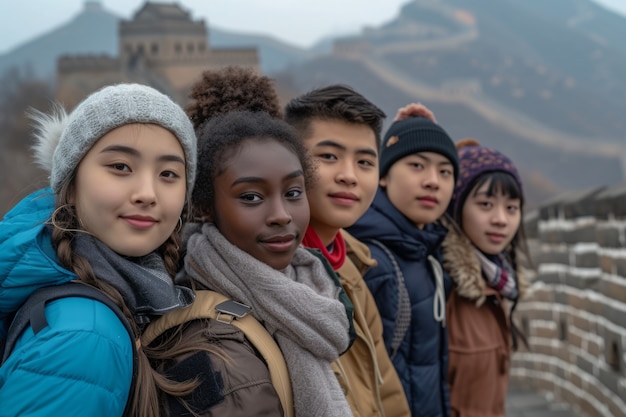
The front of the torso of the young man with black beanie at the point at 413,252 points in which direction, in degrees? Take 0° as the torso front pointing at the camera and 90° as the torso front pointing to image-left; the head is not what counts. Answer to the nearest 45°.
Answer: approximately 315°

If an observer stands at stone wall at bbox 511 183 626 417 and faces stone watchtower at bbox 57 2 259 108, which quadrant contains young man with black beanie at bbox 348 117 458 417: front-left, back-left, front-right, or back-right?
back-left

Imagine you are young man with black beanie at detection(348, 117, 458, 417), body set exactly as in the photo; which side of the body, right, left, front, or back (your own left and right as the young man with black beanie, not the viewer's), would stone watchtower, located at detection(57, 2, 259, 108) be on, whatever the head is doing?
back

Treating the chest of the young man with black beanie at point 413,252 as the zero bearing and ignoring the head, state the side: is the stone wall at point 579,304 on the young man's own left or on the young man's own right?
on the young man's own left
